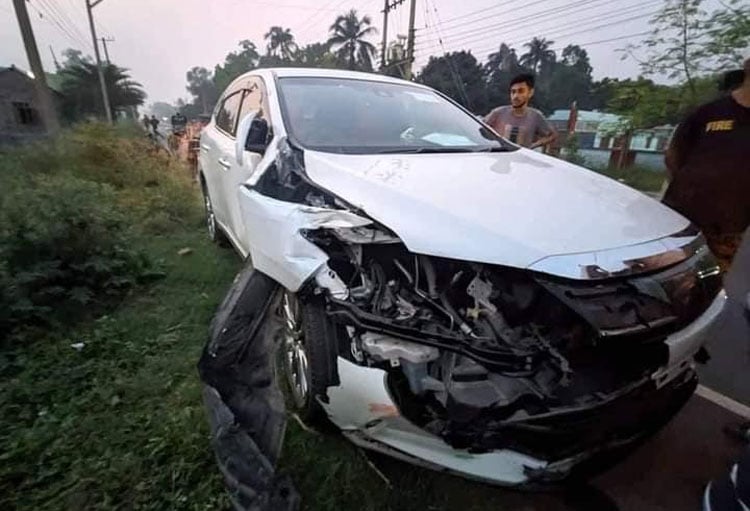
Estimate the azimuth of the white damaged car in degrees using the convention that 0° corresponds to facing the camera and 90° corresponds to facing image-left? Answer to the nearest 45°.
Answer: approximately 315°

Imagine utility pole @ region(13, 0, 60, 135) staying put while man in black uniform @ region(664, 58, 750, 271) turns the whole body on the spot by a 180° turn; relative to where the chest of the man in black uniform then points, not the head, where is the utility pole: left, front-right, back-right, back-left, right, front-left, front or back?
left

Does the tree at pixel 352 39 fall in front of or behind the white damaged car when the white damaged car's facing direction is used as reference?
behind

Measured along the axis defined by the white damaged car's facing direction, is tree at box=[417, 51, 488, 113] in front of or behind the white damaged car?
behind

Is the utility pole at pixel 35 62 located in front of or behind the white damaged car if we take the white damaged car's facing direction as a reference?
behind

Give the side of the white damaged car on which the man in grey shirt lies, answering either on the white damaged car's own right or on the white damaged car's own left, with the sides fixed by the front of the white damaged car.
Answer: on the white damaged car's own left

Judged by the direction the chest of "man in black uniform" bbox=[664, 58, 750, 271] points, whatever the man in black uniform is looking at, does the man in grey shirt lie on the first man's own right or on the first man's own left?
on the first man's own right

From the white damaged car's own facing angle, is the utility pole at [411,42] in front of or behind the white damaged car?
behind

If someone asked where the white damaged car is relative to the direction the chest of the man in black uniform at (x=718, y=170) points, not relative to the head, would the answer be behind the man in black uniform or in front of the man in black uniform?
in front
